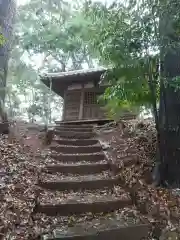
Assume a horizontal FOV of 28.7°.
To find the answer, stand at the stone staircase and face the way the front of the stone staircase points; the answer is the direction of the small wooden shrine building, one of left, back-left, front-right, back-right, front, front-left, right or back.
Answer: back

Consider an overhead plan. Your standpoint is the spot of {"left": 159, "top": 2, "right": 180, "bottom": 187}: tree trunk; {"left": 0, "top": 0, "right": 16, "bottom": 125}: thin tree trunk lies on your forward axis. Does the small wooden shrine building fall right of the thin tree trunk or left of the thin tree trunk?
right

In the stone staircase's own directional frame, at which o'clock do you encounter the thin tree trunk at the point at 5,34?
The thin tree trunk is roughly at 5 o'clock from the stone staircase.

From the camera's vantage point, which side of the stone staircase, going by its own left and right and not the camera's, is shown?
front

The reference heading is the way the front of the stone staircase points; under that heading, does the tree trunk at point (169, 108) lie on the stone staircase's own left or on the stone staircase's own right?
on the stone staircase's own left

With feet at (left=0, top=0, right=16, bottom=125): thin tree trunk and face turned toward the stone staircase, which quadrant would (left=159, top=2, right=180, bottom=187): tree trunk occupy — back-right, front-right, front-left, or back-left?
front-left
